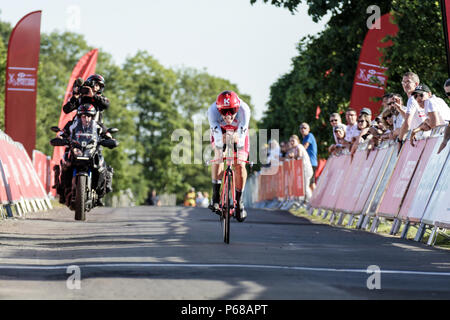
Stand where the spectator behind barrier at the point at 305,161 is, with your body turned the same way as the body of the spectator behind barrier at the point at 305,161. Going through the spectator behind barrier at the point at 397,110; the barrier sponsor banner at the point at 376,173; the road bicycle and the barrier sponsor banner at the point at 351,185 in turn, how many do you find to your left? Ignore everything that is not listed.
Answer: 4

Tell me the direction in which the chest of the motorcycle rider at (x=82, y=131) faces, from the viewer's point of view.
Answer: toward the camera

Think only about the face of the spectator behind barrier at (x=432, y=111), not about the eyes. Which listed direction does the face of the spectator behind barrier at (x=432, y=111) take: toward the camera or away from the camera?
toward the camera

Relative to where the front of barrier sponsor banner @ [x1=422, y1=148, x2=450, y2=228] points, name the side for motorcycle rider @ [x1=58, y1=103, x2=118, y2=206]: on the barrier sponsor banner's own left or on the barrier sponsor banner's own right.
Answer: on the barrier sponsor banner's own right

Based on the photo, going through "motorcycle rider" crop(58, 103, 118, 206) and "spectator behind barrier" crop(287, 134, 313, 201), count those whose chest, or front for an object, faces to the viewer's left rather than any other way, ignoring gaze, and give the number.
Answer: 1

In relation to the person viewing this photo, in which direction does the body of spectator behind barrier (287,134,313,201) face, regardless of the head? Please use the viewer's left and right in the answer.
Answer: facing to the left of the viewer

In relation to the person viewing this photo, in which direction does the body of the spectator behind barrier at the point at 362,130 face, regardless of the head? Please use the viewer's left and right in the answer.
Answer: facing the viewer and to the left of the viewer

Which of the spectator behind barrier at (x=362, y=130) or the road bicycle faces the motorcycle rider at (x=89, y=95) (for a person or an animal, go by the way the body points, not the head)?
the spectator behind barrier

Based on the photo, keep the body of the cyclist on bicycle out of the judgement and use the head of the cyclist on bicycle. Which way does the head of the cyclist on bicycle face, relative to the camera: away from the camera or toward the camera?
toward the camera

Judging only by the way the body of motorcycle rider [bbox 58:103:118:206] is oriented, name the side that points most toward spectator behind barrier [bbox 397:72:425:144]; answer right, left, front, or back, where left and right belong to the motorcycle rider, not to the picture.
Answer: left

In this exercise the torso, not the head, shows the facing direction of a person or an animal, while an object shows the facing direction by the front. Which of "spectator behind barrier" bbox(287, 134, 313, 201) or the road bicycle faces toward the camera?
the road bicycle

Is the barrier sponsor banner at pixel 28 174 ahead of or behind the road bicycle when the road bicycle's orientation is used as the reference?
behind

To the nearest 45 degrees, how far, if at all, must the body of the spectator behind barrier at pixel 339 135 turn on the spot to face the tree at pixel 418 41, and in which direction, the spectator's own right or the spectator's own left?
approximately 180°
